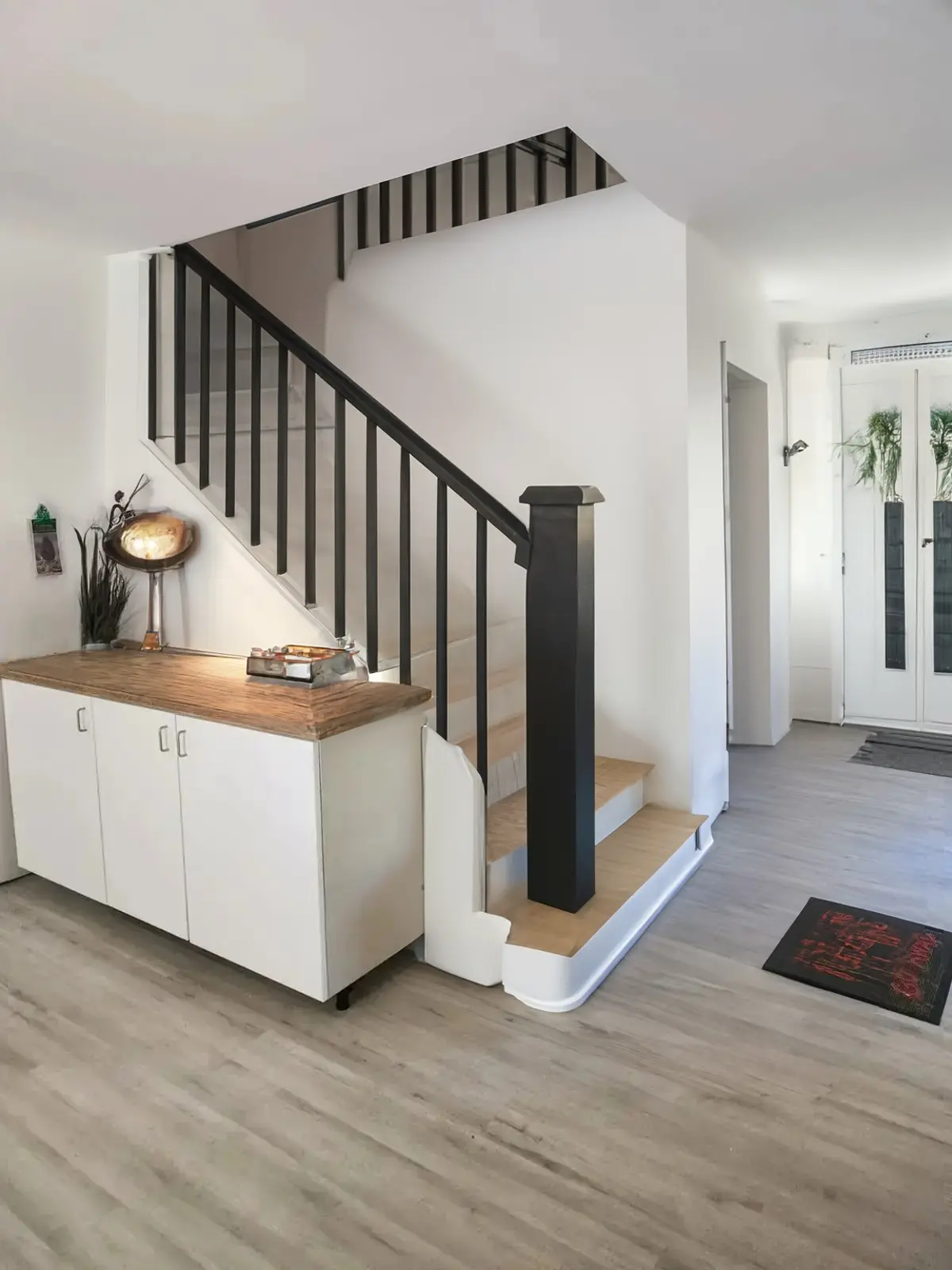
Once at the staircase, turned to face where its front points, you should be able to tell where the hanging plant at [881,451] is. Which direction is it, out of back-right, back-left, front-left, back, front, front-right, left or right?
left

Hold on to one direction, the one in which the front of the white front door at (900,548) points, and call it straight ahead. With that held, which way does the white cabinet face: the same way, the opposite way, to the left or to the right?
the same way

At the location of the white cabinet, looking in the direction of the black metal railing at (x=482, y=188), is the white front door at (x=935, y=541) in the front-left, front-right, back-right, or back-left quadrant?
front-right

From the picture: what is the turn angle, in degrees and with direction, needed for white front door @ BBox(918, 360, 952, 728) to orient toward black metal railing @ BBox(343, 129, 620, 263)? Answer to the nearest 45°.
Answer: approximately 45° to its right

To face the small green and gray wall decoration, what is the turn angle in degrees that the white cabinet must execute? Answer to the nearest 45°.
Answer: approximately 90° to its right

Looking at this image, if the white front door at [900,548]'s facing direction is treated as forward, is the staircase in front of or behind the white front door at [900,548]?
in front

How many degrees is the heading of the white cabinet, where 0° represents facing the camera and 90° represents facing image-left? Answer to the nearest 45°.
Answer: approximately 45°

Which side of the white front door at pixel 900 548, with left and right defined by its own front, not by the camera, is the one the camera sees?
front

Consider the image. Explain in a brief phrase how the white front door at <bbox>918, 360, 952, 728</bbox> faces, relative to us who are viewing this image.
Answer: facing the viewer

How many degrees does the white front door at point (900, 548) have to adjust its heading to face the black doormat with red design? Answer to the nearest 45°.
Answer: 0° — it already faces it

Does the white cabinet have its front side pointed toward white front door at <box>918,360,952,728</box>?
no

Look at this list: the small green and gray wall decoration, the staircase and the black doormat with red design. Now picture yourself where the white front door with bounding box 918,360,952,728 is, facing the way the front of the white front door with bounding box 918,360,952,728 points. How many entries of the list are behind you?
0

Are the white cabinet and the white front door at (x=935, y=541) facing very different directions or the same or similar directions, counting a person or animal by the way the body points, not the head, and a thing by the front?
same or similar directions

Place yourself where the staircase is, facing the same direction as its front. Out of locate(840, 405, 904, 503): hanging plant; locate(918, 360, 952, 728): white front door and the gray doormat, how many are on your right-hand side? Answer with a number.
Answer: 0

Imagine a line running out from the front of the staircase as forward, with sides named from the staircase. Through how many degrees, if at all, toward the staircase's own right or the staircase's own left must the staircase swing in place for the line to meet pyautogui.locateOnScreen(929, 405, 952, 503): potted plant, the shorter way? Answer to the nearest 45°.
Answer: approximately 90° to the staircase's own left
